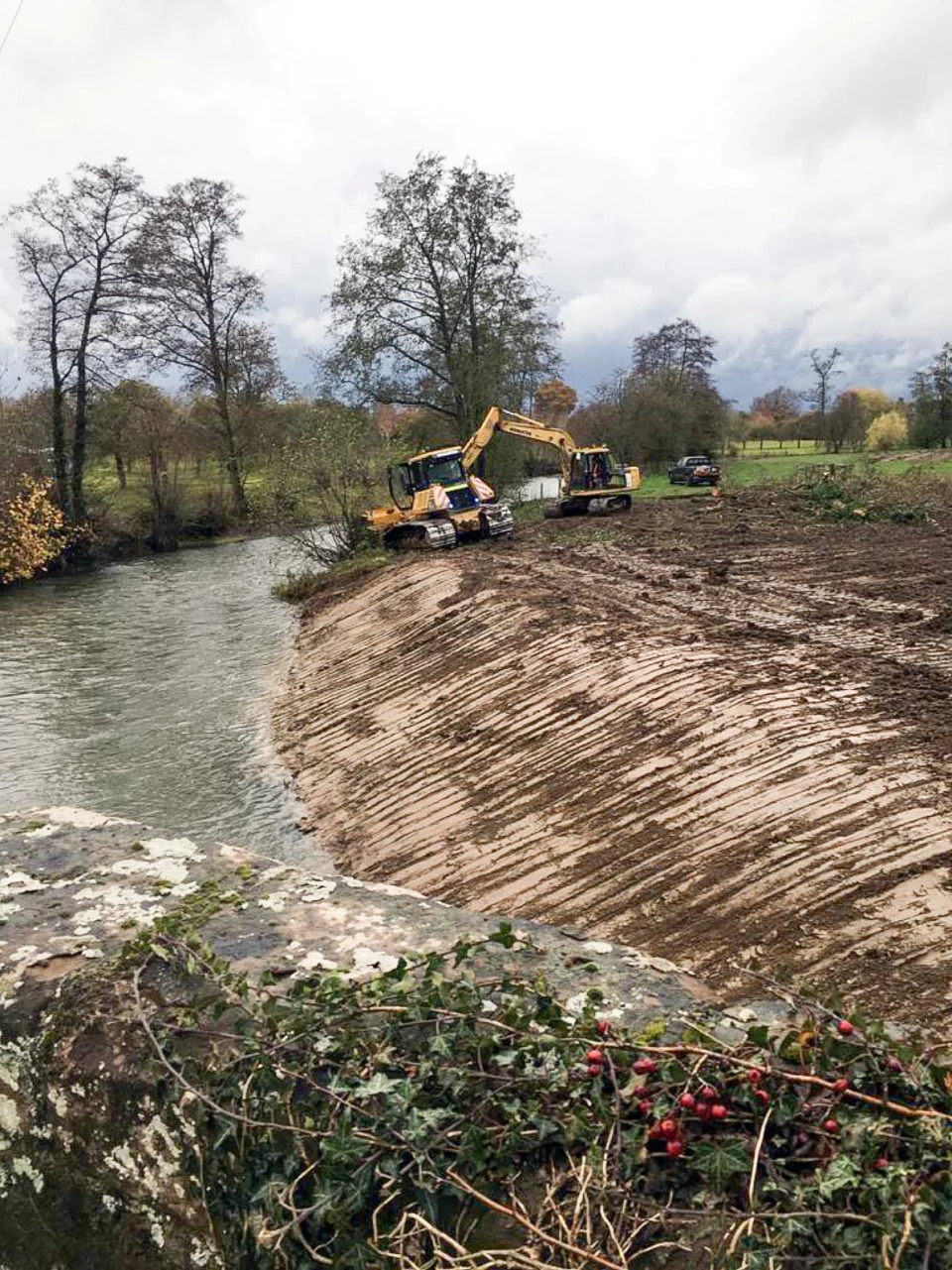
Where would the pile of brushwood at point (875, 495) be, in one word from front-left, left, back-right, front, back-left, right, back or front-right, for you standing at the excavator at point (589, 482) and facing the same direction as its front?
back

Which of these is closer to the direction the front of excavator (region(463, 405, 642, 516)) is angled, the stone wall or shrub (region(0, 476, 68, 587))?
the shrub

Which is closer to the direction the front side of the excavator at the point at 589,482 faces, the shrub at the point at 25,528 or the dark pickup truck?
the shrub

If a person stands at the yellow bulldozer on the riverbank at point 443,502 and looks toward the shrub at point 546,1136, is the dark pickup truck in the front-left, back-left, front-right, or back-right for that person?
back-left

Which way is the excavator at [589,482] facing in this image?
to the viewer's left

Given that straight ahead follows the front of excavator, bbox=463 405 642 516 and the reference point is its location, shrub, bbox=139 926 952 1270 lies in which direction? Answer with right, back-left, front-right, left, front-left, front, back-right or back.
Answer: left

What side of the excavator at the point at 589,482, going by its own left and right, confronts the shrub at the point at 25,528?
front

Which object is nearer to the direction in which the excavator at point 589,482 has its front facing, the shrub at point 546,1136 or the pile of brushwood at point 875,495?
the shrub

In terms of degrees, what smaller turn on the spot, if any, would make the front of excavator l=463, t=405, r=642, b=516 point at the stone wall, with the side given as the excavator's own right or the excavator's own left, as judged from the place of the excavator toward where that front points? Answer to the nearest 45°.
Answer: approximately 90° to the excavator's own left

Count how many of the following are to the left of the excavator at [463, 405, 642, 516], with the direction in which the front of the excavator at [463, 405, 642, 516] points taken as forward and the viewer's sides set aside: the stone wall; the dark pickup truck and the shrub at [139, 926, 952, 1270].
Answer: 2
